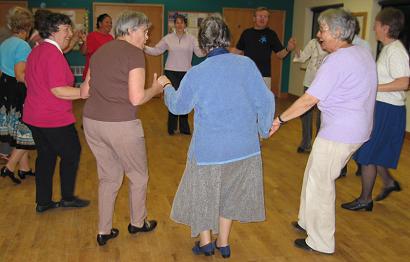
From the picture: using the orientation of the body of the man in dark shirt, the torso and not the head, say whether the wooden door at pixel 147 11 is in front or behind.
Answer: behind

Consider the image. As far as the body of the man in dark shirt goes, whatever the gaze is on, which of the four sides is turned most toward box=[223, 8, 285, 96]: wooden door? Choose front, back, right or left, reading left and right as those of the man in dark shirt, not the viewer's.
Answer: back

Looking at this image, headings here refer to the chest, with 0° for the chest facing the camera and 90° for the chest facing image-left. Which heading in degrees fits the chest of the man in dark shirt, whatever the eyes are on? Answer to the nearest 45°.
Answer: approximately 0°
